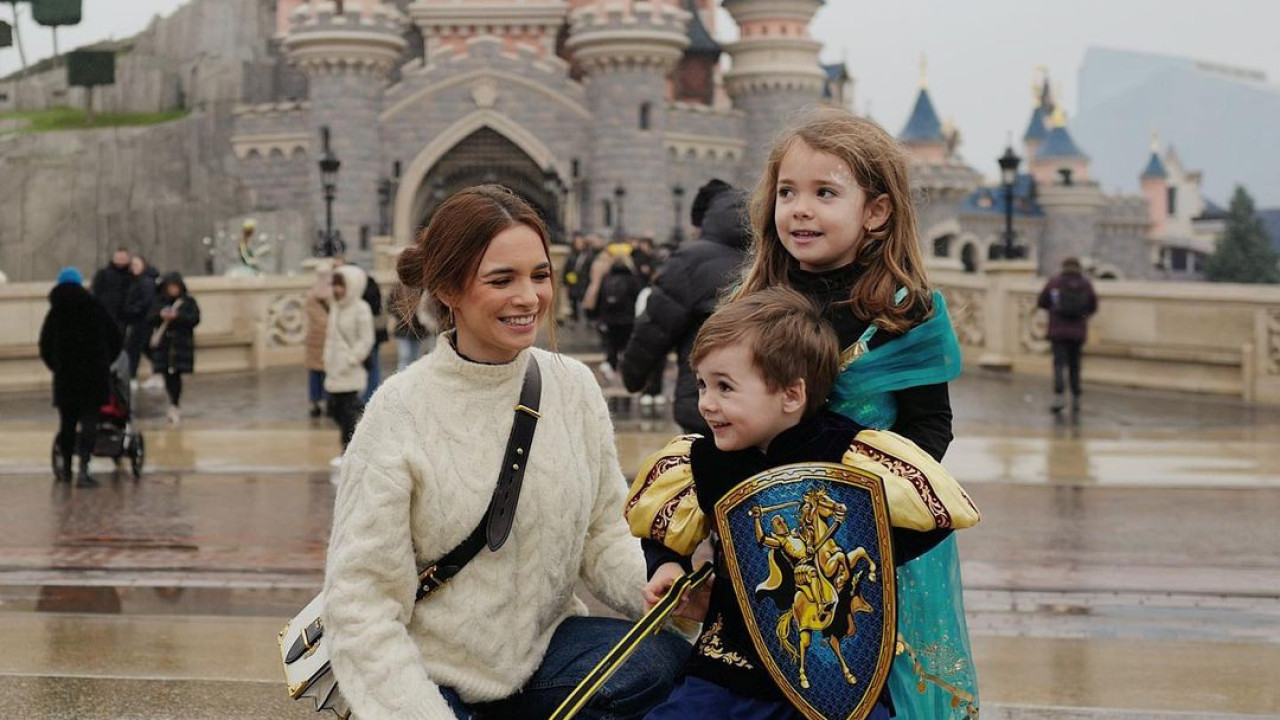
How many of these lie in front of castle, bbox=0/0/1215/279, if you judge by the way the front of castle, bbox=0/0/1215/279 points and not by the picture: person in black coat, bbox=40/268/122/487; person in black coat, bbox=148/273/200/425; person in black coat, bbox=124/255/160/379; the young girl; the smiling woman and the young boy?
6

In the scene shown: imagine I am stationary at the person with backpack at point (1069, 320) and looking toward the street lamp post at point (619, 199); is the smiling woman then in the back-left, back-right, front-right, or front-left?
back-left

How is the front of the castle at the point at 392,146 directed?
toward the camera

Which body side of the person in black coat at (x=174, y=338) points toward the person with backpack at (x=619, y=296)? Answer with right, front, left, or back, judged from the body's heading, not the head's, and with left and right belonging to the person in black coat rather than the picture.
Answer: left

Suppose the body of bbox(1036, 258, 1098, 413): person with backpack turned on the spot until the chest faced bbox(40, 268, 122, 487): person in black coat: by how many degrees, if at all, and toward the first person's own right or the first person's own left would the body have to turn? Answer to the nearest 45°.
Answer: approximately 135° to the first person's own left

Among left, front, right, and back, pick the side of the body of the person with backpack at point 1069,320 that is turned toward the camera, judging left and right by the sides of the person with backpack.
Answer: back

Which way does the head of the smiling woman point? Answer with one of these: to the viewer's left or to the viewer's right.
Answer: to the viewer's right

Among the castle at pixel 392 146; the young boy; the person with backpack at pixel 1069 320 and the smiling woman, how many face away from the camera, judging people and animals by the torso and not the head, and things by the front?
1

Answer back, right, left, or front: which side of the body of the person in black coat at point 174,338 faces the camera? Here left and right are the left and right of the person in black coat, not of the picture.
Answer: front

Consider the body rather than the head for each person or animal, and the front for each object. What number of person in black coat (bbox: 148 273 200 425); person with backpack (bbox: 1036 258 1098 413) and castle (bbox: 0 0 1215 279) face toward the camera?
2

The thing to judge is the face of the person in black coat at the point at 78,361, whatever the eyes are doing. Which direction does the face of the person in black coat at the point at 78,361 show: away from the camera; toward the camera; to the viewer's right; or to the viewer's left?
away from the camera

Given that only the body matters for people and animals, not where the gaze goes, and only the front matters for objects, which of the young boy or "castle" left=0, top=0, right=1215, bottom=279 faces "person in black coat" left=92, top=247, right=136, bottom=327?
the castle

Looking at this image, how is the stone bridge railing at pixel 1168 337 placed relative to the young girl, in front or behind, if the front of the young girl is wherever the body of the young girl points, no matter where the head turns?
behind

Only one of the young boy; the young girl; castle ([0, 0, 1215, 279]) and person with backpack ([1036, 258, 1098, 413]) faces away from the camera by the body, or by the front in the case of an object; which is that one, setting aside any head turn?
the person with backpack

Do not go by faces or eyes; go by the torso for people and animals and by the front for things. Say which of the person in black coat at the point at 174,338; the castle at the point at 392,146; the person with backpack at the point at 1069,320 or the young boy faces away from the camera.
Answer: the person with backpack
